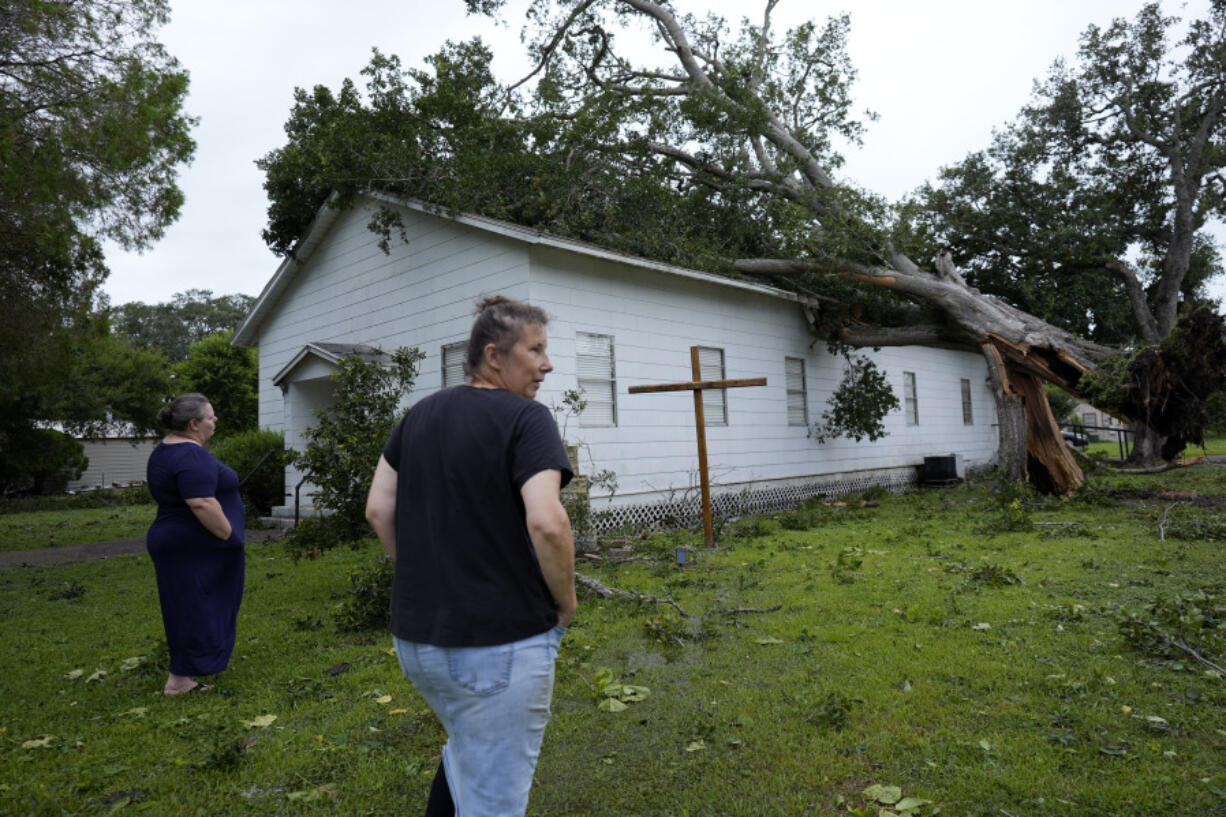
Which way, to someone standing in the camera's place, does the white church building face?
facing the viewer and to the left of the viewer

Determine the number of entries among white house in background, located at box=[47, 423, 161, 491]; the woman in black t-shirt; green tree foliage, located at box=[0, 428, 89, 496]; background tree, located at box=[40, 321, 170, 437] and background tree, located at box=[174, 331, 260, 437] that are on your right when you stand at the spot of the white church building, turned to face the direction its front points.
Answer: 4

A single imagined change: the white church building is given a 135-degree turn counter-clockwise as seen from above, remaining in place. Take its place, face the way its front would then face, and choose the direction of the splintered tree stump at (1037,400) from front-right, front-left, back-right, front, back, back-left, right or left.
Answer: front

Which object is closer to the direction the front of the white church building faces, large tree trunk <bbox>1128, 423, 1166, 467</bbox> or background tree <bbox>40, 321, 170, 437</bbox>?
the background tree

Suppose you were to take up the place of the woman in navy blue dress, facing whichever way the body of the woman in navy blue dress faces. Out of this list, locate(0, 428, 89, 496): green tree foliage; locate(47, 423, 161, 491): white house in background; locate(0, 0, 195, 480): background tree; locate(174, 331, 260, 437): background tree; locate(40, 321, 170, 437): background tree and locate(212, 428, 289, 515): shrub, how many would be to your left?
6

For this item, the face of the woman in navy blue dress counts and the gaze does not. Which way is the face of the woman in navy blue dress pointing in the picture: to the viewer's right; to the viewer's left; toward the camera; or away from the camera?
to the viewer's right

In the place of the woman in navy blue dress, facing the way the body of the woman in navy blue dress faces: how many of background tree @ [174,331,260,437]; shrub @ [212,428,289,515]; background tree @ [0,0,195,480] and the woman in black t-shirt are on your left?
3

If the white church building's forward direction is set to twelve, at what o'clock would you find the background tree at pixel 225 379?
The background tree is roughly at 3 o'clock from the white church building.

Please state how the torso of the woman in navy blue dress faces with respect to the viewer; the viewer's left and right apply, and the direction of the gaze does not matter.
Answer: facing to the right of the viewer

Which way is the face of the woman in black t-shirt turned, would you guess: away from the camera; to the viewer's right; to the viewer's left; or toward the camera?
to the viewer's right

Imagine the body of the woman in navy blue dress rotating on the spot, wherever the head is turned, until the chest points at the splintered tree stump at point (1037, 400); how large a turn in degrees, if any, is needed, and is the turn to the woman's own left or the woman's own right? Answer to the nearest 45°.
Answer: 0° — they already face it

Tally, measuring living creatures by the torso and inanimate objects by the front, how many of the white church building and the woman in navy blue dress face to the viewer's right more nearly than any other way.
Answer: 1

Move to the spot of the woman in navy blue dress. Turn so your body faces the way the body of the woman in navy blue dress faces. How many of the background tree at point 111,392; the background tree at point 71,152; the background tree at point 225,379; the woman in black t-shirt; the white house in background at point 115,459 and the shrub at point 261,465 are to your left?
5
